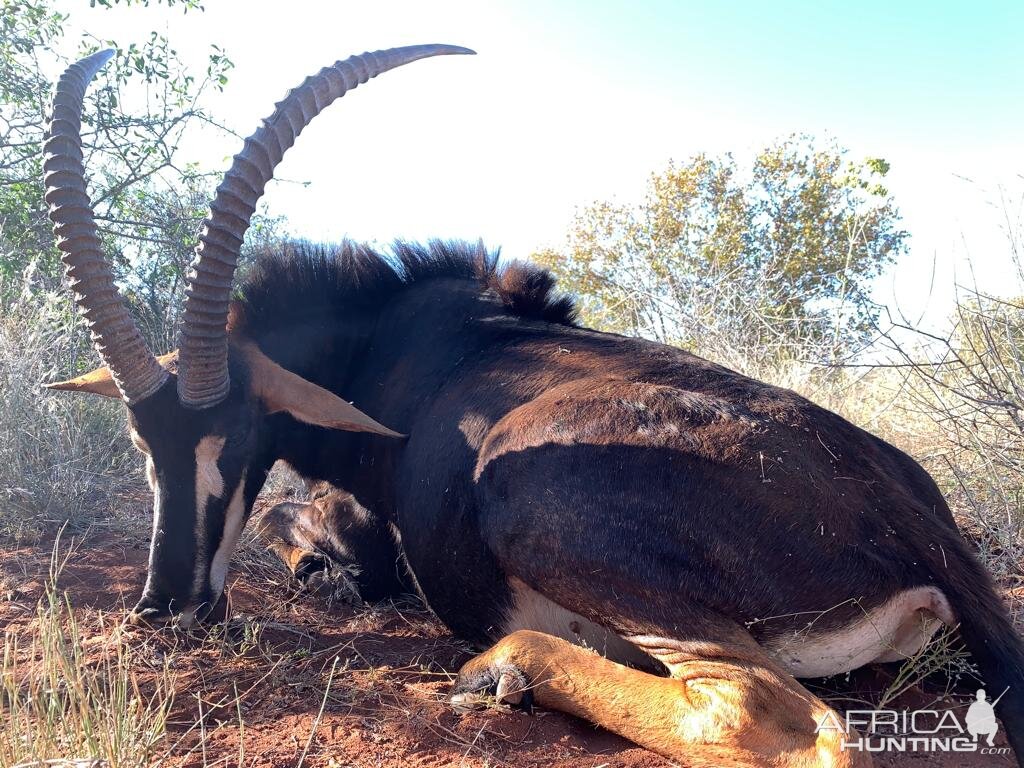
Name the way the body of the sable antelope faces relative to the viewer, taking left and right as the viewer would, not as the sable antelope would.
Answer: facing to the left of the viewer
